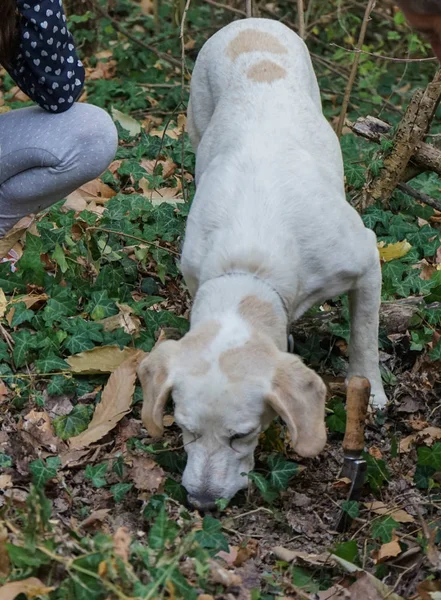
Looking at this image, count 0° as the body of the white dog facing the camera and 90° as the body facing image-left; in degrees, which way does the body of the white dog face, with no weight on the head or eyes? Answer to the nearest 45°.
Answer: approximately 0°

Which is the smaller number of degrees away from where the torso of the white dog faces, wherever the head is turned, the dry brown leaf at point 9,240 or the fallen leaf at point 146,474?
the fallen leaf

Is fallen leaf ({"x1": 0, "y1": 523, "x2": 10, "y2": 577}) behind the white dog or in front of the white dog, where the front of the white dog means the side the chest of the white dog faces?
in front

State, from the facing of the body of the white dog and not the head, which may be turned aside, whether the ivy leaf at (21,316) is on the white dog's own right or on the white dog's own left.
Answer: on the white dog's own right

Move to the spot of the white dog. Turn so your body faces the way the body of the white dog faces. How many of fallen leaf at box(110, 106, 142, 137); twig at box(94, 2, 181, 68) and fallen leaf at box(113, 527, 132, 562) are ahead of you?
1

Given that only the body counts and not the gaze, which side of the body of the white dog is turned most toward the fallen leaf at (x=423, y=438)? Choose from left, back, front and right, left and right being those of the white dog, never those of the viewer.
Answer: left

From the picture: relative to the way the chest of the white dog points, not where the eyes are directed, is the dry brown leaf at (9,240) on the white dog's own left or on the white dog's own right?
on the white dog's own right

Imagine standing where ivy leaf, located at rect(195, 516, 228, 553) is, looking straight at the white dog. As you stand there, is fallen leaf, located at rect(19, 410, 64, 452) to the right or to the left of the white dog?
left

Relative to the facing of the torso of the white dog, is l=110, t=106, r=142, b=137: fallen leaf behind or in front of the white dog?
behind

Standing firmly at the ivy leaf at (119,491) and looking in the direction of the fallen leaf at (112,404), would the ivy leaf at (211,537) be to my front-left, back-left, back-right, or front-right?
back-right

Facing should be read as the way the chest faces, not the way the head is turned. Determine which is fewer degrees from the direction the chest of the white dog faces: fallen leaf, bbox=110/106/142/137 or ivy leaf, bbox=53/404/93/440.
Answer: the ivy leaf

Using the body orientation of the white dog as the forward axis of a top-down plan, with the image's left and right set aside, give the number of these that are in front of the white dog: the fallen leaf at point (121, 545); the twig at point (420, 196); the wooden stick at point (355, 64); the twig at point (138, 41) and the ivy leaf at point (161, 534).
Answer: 2

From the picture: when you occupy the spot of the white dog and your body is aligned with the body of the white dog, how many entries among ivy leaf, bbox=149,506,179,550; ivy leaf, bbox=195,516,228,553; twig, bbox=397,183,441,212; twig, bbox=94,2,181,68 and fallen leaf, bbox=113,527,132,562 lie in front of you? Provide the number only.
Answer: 3

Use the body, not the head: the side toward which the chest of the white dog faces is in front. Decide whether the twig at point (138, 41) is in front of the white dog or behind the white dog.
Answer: behind
